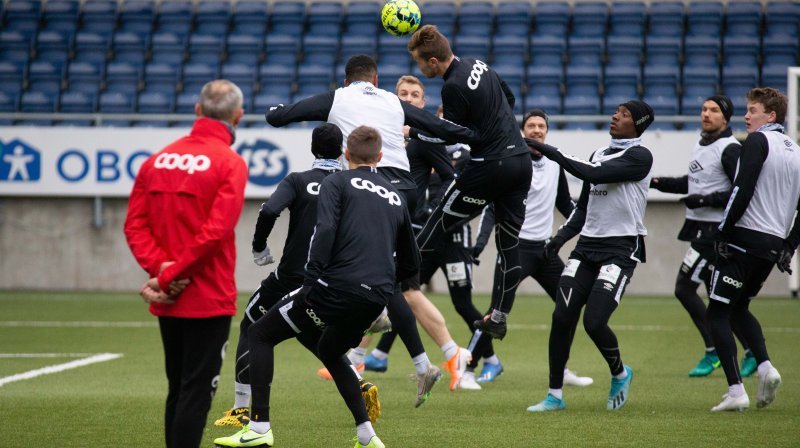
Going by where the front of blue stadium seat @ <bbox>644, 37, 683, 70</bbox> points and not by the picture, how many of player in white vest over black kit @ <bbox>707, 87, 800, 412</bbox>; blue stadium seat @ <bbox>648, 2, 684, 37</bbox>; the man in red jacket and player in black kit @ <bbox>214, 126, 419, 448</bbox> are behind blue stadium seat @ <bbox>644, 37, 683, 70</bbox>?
1

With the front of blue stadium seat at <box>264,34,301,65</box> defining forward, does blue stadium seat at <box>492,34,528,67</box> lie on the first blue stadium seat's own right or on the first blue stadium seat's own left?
on the first blue stadium seat's own left

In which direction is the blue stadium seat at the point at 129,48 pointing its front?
toward the camera

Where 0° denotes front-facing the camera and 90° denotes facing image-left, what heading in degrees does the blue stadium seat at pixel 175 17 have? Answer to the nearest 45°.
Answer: approximately 0°

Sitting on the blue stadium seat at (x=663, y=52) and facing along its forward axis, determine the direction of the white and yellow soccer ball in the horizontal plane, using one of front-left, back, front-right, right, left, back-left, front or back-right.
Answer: front

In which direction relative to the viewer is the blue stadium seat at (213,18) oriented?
toward the camera

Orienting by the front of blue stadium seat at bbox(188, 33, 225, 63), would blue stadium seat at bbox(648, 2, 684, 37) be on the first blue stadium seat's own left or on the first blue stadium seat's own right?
on the first blue stadium seat's own left

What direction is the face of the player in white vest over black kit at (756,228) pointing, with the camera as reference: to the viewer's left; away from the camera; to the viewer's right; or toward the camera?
to the viewer's left

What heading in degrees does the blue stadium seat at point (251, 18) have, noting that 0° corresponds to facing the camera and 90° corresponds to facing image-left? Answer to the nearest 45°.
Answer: approximately 0°

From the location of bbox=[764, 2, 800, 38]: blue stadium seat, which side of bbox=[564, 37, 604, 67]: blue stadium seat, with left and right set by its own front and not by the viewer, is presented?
left

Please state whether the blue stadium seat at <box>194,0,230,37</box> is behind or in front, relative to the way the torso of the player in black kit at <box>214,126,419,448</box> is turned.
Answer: in front

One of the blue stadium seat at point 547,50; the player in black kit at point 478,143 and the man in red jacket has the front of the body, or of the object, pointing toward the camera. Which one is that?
the blue stadium seat

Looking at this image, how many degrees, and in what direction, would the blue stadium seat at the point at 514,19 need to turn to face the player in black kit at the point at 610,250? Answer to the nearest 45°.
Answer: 0° — it already faces them

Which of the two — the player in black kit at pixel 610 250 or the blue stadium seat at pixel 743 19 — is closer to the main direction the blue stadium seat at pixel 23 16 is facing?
the player in black kit

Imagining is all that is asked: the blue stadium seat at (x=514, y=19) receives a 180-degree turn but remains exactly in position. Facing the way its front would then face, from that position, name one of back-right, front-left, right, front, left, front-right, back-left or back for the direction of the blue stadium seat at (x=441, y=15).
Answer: left

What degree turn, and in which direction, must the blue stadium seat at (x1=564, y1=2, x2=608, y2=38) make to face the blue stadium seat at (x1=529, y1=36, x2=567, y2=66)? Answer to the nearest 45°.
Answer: approximately 45° to its right

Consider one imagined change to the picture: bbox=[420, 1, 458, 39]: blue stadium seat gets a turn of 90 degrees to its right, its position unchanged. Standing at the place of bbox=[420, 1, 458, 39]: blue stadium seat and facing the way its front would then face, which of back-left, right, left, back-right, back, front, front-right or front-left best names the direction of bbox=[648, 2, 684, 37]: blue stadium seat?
back

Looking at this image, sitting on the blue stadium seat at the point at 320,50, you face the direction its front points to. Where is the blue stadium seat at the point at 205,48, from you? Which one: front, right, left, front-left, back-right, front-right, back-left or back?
right

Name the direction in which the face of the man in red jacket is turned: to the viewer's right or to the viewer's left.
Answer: to the viewer's right
